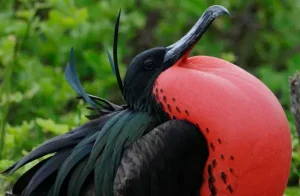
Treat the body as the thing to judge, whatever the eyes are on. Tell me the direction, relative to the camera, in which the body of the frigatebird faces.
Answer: to the viewer's right
